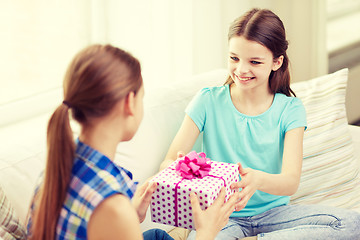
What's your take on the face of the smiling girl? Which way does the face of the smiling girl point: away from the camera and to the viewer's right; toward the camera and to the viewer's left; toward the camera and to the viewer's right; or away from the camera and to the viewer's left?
toward the camera and to the viewer's left

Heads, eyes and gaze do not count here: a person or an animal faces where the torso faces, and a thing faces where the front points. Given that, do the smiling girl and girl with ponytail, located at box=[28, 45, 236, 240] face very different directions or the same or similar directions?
very different directions

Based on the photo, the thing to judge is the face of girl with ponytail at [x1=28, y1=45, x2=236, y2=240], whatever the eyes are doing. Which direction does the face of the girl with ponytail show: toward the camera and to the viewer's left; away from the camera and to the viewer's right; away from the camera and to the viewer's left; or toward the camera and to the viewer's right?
away from the camera and to the viewer's right

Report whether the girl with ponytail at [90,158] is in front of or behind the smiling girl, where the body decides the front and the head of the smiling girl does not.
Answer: in front

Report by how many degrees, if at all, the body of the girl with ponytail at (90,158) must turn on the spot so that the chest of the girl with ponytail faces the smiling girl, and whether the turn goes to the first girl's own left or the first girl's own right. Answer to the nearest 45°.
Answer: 0° — they already face them

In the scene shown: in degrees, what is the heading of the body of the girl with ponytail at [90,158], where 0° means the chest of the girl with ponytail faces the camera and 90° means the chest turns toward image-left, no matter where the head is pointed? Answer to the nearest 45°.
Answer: approximately 225°

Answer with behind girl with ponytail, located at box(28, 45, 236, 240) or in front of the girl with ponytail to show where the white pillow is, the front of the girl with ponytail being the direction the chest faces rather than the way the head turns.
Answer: in front
